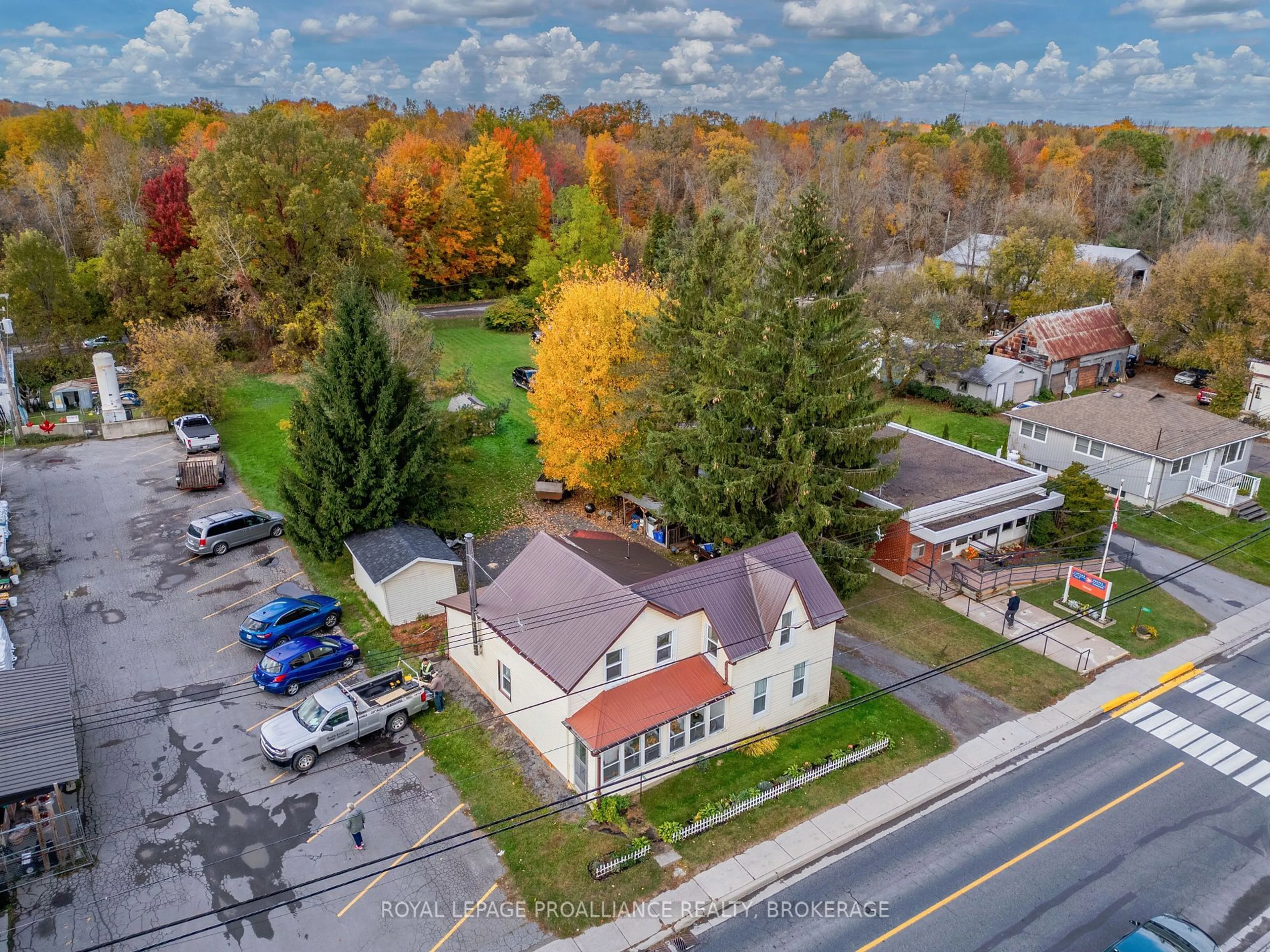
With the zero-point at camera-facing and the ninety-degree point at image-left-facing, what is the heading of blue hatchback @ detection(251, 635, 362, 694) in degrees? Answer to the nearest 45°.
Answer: approximately 225°

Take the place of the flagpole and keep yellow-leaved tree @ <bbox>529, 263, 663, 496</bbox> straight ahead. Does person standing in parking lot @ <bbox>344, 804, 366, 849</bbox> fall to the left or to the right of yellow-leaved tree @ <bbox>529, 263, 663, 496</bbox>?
left

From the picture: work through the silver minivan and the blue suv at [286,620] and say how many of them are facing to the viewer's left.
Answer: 0

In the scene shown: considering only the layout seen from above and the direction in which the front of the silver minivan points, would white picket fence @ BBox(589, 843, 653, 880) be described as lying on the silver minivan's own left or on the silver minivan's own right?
on the silver minivan's own right

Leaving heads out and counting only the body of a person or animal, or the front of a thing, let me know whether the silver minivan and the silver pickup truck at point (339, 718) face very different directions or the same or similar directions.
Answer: very different directions

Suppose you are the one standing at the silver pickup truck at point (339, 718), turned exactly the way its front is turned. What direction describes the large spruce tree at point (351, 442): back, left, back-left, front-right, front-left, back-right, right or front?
back-right

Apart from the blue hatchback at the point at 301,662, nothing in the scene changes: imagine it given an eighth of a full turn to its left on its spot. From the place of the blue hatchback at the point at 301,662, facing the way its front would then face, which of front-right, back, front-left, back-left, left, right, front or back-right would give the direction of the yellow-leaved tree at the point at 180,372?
front

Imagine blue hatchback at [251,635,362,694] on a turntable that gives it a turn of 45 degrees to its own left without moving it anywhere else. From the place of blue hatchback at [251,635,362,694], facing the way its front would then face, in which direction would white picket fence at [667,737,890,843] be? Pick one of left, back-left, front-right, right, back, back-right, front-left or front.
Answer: back-right

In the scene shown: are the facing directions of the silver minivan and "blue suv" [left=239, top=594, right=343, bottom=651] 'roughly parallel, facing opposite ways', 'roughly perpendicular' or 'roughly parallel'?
roughly parallel

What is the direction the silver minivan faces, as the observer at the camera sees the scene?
facing away from the viewer and to the right of the viewer

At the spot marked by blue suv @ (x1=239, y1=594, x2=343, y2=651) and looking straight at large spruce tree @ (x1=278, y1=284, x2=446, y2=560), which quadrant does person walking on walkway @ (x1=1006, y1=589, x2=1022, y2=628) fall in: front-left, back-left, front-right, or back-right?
front-right

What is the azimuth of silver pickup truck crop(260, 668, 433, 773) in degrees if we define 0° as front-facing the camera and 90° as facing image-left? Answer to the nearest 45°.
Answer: approximately 45°

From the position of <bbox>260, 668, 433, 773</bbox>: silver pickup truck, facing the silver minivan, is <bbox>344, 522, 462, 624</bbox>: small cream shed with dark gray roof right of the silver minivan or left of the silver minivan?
right

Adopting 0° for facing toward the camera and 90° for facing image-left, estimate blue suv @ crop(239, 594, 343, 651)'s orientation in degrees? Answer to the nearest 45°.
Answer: approximately 225°

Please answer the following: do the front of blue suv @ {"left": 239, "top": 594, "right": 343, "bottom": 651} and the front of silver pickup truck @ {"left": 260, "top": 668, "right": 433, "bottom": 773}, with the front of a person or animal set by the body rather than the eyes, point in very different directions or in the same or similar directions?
very different directions
